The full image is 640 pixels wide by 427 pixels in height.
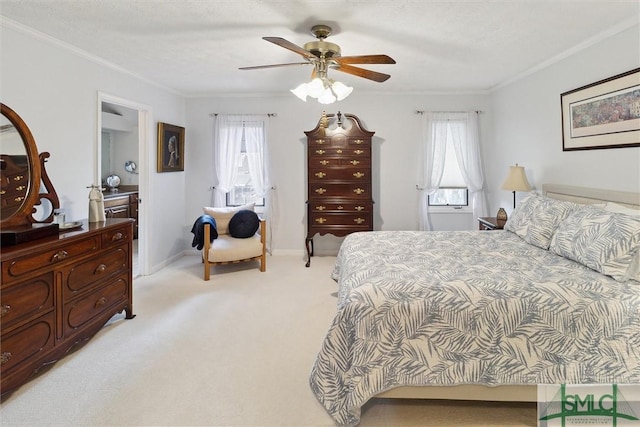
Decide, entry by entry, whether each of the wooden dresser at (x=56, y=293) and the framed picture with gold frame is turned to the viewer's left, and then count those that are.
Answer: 0

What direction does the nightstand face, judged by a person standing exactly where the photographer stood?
facing the viewer and to the left of the viewer

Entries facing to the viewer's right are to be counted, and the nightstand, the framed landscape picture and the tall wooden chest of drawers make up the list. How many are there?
0

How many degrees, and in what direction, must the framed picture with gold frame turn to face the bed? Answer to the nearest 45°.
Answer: approximately 45° to its right

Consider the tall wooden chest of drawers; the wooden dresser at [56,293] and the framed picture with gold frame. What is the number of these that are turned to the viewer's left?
0

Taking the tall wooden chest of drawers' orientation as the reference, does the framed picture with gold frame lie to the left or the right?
on its right

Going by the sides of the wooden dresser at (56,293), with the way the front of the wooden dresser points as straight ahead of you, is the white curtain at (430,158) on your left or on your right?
on your left

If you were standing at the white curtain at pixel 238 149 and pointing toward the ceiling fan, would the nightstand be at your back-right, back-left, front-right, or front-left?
front-left

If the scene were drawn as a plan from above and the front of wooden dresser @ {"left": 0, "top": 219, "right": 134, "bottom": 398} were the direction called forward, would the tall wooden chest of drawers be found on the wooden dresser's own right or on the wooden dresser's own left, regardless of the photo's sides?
on the wooden dresser's own left

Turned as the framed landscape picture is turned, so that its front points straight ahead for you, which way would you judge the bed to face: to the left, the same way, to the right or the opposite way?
the same way

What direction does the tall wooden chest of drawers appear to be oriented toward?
toward the camera
